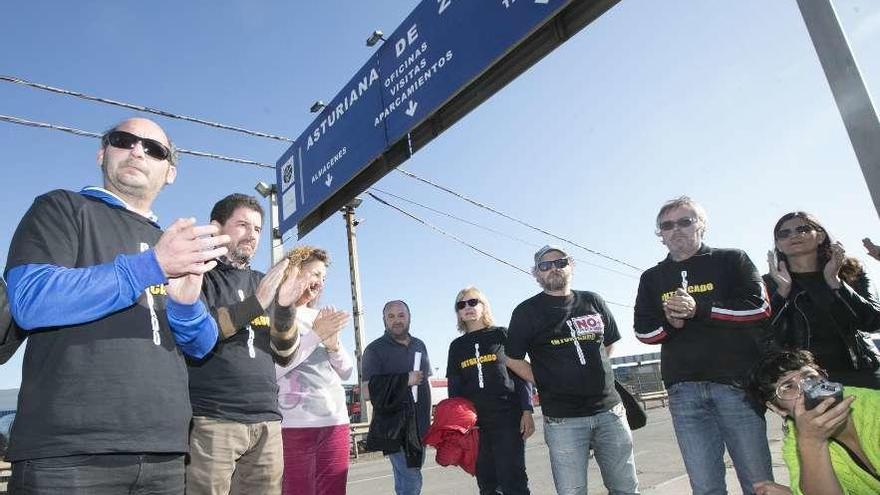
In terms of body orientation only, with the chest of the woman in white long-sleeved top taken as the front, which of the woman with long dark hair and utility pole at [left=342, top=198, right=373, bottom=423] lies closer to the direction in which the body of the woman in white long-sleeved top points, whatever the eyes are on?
the woman with long dark hair

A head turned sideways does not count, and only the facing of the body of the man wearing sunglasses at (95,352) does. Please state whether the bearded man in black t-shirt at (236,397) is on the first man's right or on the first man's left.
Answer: on the first man's left

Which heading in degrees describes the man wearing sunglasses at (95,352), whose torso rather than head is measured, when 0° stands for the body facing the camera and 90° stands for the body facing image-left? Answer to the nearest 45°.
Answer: approximately 315°

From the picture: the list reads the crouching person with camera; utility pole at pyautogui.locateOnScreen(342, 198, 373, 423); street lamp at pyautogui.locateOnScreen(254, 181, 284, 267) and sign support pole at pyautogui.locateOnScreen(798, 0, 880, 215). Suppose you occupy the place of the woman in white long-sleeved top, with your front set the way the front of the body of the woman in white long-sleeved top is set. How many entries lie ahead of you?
2

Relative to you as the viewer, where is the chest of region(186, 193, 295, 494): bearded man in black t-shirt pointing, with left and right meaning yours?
facing the viewer and to the right of the viewer

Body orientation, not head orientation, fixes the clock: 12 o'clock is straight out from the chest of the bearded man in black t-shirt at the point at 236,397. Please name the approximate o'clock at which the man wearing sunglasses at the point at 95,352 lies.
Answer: The man wearing sunglasses is roughly at 2 o'clock from the bearded man in black t-shirt.

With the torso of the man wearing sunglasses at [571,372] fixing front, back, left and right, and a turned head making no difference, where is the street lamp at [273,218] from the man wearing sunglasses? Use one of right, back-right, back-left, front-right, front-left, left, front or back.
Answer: back-right

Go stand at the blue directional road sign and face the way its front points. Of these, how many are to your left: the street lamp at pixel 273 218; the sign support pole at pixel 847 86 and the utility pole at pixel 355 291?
1

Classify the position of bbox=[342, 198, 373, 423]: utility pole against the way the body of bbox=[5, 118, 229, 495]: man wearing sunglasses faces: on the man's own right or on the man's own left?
on the man's own left

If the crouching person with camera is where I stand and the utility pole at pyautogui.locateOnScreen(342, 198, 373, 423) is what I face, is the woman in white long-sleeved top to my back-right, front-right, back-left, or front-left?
front-left

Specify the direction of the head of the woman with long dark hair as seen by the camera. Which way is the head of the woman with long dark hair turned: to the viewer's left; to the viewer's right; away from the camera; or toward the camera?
toward the camera

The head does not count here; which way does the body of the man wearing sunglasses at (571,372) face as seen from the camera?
toward the camera

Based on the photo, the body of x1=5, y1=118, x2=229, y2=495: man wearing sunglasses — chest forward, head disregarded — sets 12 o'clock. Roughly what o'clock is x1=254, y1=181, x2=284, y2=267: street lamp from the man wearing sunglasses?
The street lamp is roughly at 8 o'clock from the man wearing sunglasses.

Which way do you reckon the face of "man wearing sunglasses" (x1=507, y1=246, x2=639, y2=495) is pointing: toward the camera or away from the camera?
toward the camera

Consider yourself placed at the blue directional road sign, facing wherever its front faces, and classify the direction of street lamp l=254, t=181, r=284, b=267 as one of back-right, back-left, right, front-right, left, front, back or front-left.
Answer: right
